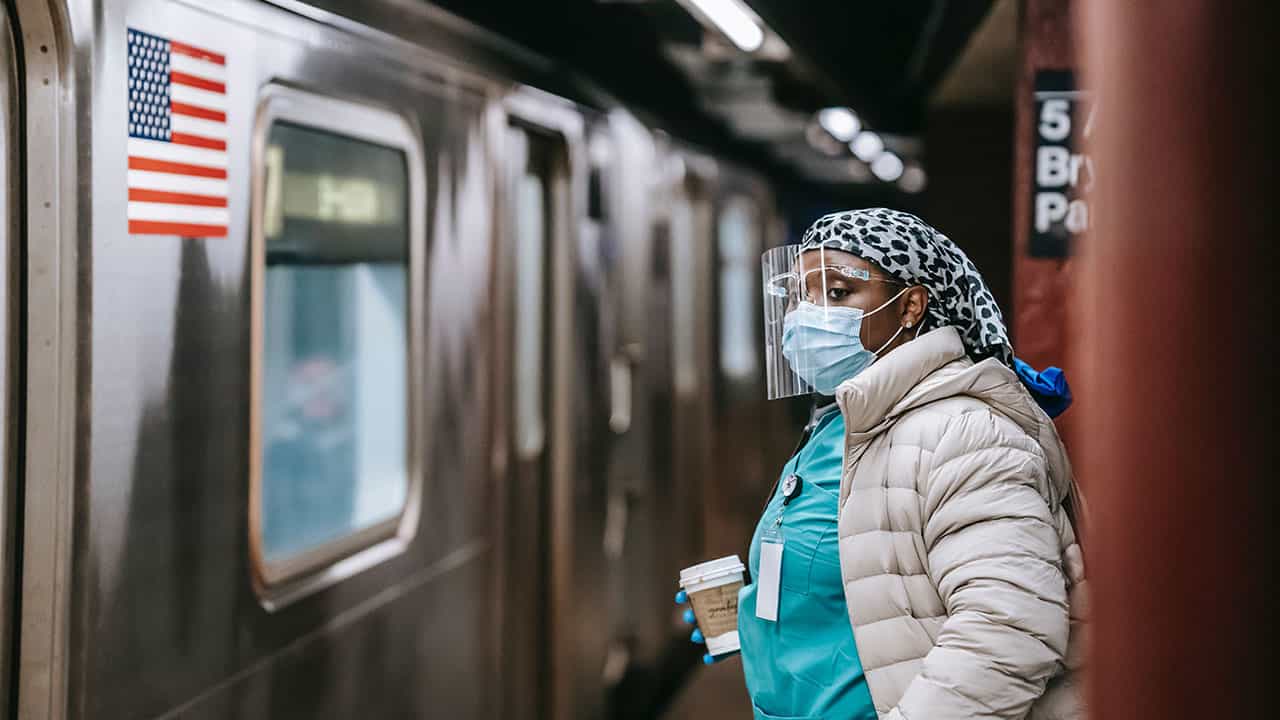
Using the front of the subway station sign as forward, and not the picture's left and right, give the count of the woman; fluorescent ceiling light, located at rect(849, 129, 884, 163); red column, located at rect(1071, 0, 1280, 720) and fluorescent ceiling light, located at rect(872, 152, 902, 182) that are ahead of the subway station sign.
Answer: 2

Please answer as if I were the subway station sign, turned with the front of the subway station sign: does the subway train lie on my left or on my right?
on my right

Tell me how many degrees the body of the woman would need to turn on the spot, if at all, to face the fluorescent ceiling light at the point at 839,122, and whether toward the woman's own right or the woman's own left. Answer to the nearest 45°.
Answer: approximately 135° to the woman's own right

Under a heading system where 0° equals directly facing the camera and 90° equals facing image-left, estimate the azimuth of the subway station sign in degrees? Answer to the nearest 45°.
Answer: approximately 0°

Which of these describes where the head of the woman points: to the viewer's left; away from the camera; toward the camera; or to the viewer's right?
to the viewer's left

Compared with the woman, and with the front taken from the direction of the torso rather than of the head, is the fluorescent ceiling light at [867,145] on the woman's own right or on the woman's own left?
on the woman's own right

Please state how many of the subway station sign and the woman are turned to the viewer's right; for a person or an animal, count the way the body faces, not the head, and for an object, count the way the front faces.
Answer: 0

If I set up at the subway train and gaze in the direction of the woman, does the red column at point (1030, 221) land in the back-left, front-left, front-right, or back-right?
front-left

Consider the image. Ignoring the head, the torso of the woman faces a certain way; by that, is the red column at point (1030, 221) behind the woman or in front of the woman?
behind

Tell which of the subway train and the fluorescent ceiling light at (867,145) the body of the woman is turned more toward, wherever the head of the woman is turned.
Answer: the subway train

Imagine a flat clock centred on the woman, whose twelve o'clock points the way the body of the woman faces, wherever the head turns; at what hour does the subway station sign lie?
The subway station sign is roughly at 5 o'clock from the woman.
